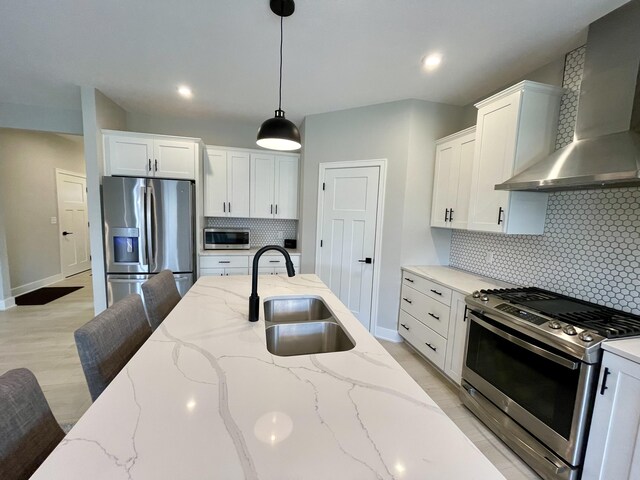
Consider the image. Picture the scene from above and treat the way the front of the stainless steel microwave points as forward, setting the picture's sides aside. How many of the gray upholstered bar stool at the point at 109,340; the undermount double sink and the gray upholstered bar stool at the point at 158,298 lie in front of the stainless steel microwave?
3

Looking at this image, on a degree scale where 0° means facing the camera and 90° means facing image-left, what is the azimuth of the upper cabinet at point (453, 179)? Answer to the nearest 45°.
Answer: approximately 45°

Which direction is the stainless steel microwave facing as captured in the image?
toward the camera

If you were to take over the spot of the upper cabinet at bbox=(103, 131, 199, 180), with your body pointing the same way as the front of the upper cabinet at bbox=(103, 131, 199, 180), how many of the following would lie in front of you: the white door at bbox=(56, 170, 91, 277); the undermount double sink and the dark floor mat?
1

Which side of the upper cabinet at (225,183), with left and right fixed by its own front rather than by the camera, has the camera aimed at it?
front

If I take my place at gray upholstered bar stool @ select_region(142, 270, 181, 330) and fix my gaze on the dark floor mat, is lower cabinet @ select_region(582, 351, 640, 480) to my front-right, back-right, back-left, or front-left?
back-right

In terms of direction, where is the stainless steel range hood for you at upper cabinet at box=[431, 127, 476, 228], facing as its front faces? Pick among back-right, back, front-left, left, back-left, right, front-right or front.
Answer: left

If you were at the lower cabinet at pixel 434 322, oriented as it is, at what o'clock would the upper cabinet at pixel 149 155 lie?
The upper cabinet is roughly at 1 o'clock from the lower cabinet.

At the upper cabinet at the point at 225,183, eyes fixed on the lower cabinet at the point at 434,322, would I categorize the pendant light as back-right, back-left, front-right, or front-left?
front-right

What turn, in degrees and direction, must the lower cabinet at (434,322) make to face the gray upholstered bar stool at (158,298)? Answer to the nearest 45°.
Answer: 0° — it already faces it

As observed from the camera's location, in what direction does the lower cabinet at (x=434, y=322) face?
facing the viewer and to the left of the viewer

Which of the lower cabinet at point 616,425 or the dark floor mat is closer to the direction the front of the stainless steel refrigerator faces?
the lower cabinet

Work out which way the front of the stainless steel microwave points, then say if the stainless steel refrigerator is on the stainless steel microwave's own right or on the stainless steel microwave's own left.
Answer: on the stainless steel microwave's own right

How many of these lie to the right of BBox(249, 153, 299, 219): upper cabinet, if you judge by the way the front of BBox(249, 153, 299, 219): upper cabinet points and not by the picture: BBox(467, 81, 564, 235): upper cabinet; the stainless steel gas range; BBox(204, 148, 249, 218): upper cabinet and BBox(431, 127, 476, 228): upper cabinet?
1

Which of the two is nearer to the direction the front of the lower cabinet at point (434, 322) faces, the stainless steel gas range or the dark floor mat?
the dark floor mat

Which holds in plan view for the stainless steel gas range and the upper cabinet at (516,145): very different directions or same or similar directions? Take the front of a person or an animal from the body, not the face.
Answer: same or similar directions

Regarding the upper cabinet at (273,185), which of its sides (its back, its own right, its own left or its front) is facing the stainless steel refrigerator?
right

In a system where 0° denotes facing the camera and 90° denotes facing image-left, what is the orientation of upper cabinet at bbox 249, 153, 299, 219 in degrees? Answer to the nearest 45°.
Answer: approximately 0°
